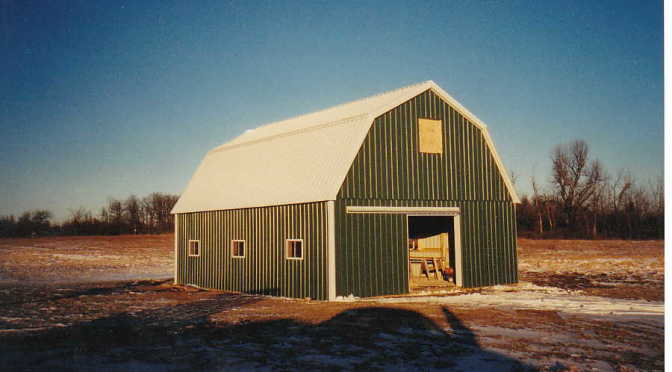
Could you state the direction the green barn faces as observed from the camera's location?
facing the viewer and to the right of the viewer
